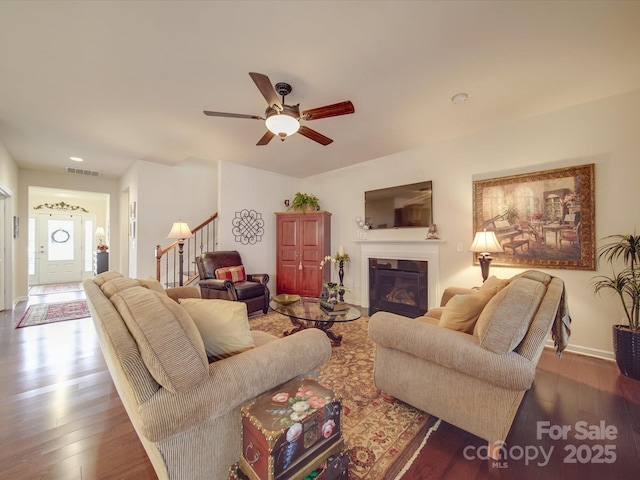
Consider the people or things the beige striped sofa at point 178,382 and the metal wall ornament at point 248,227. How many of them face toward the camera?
1

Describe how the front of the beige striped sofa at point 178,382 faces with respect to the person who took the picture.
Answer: facing away from the viewer and to the right of the viewer

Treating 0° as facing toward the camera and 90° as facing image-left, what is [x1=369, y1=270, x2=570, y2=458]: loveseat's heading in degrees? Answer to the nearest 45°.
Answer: approximately 135°

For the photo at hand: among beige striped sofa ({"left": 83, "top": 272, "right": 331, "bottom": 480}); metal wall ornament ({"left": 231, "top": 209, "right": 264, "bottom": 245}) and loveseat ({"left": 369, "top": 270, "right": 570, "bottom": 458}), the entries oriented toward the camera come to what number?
1

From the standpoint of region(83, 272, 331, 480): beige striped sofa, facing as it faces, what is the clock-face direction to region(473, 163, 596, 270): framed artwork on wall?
The framed artwork on wall is roughly at 1 o'clock from the beige striped sofa.

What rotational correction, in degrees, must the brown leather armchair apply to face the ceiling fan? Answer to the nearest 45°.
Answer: approximately 45° to its right

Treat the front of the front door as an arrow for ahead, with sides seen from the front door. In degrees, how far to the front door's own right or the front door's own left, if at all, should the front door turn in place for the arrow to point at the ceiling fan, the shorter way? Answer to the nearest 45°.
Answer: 0° — it already faces it

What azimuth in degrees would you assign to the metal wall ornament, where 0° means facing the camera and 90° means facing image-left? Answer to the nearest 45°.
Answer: approximately 0°

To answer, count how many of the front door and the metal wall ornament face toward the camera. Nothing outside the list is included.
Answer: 2

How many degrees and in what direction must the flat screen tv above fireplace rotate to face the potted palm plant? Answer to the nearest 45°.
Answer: approximately 90° to its left

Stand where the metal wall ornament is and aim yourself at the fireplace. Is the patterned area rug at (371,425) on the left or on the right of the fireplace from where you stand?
right

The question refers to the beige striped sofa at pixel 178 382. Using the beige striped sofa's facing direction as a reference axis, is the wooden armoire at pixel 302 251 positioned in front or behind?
in front
